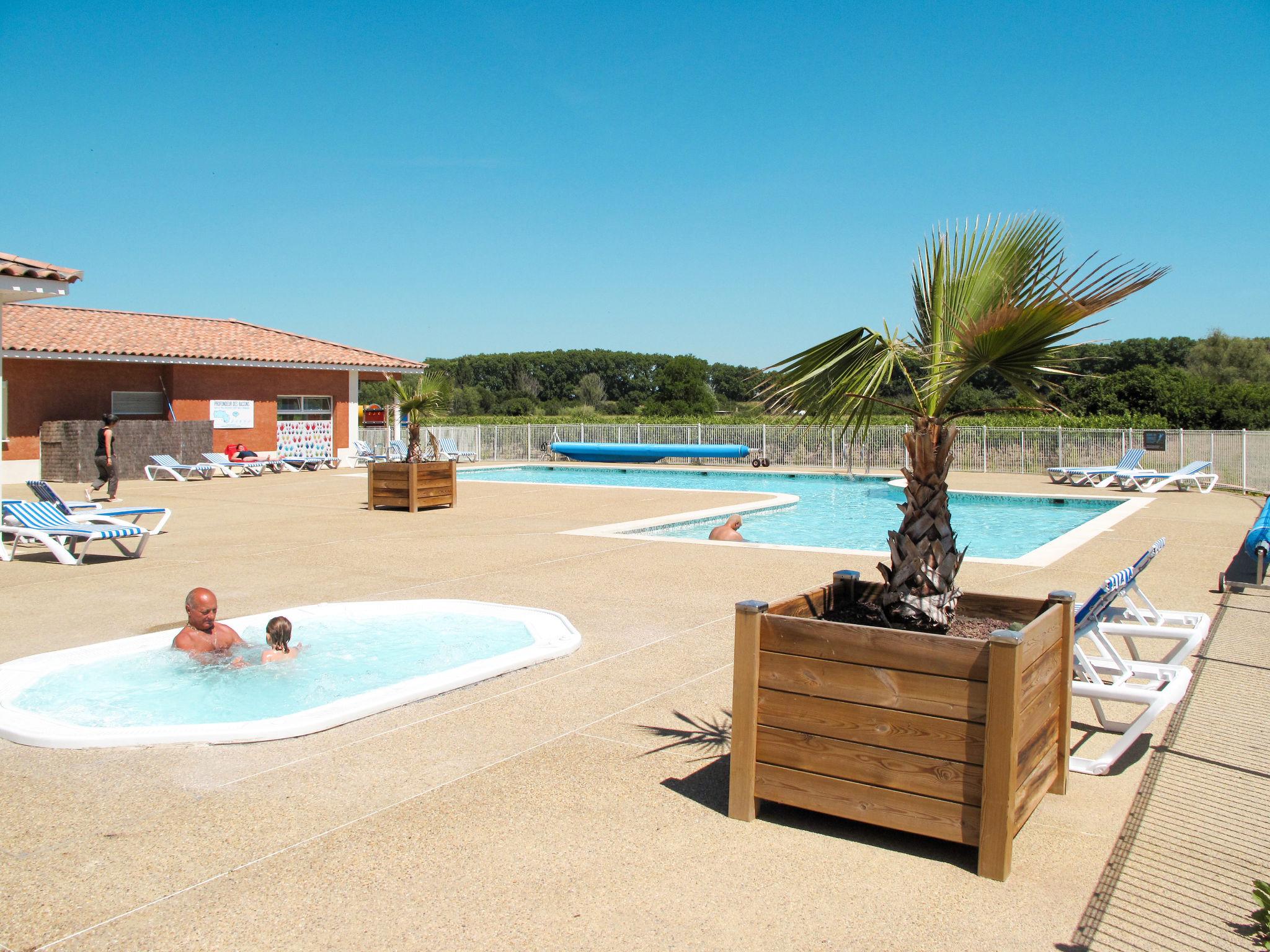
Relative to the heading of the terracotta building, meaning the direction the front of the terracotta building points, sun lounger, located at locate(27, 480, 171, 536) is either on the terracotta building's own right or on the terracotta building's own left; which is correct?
on the terracotta building's own right

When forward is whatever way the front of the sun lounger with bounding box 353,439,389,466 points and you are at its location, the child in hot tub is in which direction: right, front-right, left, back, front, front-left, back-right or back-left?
right

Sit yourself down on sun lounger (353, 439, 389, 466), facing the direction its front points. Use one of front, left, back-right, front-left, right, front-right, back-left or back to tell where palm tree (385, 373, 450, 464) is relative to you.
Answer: right

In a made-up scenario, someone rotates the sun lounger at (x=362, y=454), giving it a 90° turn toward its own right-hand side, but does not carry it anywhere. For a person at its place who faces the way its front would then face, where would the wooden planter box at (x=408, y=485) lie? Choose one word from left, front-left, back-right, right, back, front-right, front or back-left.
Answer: front

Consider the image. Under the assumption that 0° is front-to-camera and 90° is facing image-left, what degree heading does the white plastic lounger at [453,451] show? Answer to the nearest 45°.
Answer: approximately 315°

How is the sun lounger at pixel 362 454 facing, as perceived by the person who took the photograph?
facing to the right of the viewer

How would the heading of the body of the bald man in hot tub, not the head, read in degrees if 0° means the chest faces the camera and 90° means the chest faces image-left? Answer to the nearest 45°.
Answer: approximately 315°
